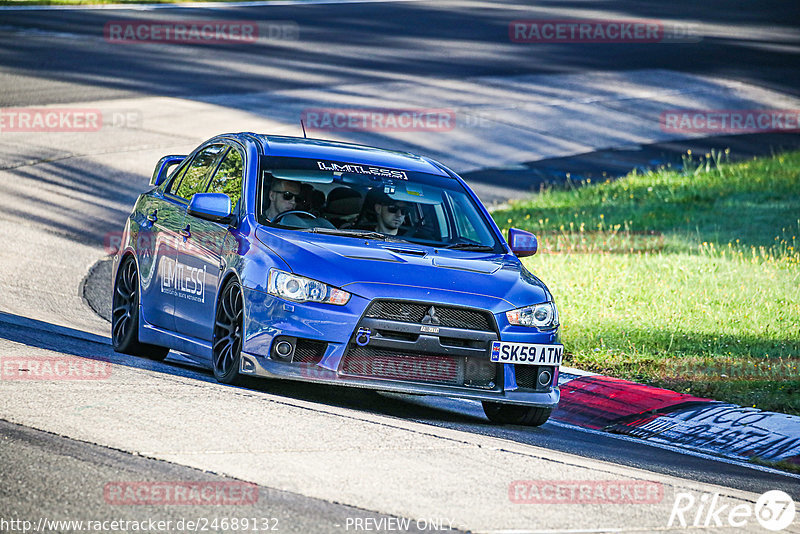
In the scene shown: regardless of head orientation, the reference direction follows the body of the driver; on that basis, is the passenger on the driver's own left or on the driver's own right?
on the driver's own left

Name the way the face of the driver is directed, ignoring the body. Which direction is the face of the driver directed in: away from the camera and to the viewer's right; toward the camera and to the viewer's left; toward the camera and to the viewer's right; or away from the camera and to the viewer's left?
toward the camera and to the viewer's right

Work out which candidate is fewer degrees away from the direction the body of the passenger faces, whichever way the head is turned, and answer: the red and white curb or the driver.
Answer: the red and white curb

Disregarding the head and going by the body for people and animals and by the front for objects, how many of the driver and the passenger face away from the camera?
0

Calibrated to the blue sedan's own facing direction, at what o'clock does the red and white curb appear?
The red and white curb is roughly at 10 o'clock from the blue sedan.

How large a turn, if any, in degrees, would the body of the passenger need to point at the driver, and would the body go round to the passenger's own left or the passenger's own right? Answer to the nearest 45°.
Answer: approximately 135° to the passenger's own right

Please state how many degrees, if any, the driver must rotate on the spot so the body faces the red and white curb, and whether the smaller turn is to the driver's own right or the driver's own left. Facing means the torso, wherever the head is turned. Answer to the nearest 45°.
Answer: approximately 45° to the driver's own left

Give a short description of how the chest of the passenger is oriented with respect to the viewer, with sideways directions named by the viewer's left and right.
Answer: facing the viewer and to the right of the viewer
